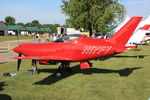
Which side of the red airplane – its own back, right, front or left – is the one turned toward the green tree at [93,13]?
right

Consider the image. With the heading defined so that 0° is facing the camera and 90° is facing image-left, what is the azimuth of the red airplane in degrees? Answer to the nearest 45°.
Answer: approximately 90°
